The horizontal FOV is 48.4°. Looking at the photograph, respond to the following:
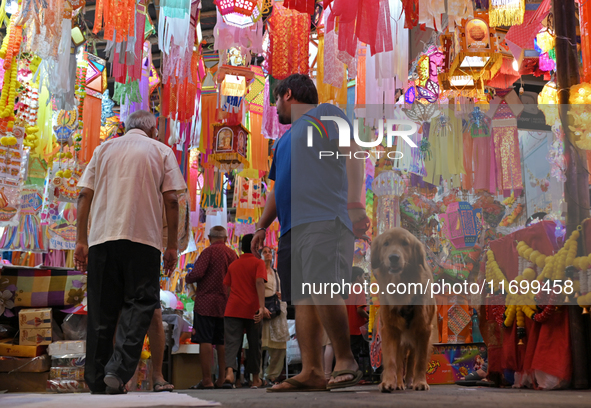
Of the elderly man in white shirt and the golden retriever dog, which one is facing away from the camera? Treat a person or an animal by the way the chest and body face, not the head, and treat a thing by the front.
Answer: the elderly man in white shirt

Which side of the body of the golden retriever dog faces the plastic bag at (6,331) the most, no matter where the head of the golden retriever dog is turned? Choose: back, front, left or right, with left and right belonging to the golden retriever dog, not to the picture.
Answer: right

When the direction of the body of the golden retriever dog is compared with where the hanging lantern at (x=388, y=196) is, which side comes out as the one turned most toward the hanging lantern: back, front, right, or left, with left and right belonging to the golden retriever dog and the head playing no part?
back

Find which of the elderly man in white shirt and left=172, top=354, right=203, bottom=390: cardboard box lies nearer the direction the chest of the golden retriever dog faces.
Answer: the elderly man in white shirt

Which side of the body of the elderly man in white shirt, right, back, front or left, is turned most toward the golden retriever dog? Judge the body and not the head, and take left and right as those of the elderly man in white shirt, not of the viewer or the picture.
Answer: right

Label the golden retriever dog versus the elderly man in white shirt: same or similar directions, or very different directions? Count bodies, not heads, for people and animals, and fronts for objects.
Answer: very different directions

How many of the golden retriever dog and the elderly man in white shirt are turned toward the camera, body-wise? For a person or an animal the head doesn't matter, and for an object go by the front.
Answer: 1

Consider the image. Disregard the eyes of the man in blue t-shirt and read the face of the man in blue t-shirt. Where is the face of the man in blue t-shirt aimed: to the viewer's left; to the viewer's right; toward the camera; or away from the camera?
to the viewer's left

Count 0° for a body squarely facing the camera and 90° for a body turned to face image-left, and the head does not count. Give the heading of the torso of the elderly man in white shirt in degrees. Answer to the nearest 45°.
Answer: approximately 180°
